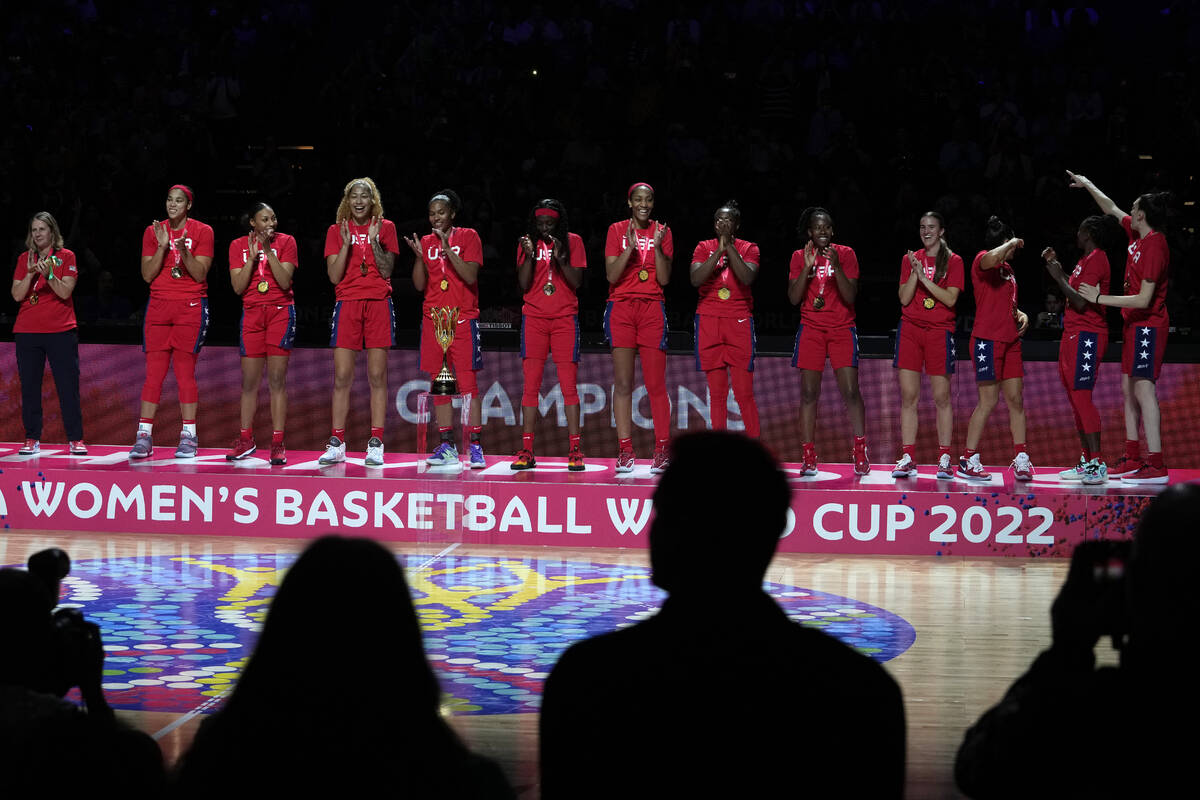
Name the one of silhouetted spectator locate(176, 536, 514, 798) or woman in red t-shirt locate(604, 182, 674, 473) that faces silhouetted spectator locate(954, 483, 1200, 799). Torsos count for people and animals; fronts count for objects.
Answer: the woman in red t-shirt

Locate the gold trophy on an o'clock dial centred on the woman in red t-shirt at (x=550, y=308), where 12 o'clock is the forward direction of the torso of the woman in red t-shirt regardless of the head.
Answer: The gold trophy is roughly at 3 o'clock from the woman in red t-shirt.

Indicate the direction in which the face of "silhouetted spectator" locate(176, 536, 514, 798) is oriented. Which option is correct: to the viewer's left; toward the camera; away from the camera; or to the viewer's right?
away from the camera

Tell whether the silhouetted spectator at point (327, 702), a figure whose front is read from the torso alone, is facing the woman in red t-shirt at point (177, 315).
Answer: yes

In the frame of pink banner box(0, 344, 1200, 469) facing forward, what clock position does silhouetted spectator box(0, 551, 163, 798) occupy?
The silhouetted spectator is roughly at 12 o'clock from the pink banner.

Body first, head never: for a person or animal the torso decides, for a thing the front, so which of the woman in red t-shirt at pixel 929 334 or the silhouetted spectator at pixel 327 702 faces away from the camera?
the silhouetted spectator

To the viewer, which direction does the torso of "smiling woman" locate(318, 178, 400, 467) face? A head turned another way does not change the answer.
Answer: toward the camera

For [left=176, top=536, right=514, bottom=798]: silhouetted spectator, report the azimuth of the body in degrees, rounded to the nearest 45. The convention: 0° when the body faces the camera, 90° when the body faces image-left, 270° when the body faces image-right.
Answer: approximately 180°

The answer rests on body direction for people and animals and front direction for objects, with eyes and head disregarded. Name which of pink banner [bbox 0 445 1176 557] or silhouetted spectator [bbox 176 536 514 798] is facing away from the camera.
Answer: the silhouetted spectator

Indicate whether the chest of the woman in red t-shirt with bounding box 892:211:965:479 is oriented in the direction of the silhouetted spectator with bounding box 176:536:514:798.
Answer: yes

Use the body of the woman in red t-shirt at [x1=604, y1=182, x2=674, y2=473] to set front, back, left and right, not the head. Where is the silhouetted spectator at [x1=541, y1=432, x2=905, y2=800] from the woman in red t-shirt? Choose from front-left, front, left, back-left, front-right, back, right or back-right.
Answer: front

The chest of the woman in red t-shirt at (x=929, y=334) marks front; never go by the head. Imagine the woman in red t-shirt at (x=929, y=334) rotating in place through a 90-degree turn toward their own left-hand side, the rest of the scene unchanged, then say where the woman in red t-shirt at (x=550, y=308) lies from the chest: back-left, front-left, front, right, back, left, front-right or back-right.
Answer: back

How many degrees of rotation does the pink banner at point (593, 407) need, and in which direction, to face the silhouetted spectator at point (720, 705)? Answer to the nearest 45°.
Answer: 0° — it already faces them

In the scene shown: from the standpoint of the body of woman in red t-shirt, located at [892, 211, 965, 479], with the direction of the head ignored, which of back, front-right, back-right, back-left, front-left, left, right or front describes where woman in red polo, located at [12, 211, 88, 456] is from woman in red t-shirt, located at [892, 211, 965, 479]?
right

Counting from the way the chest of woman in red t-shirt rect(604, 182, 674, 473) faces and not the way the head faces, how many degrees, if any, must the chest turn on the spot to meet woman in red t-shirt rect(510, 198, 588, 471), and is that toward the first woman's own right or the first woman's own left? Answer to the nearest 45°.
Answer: approximately 90° to the first woman's own right

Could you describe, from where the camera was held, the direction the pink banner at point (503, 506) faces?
facing the viewer

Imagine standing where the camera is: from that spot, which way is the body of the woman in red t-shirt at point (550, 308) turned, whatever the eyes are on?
toward the camera

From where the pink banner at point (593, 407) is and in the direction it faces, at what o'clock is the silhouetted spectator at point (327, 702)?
The silhouetted spectator is roughly at 12 o'clock from the pink banner.
